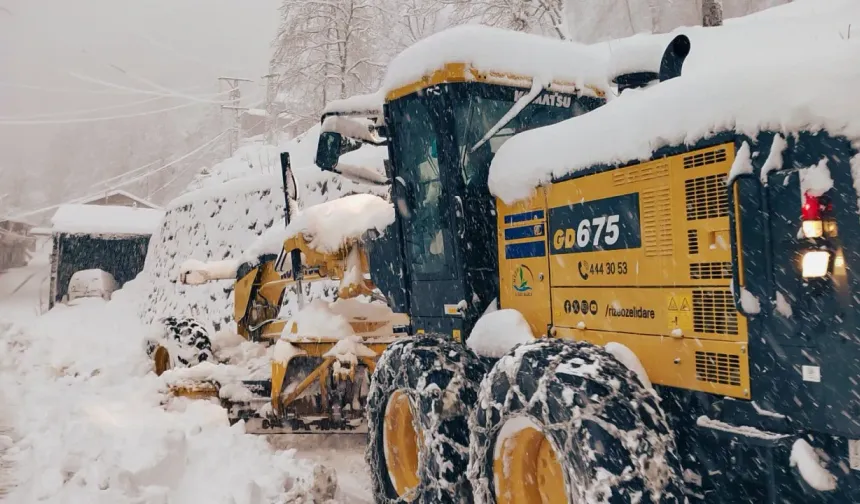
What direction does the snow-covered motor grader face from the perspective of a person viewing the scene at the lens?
facing away from the viewer and to the left of the viewer

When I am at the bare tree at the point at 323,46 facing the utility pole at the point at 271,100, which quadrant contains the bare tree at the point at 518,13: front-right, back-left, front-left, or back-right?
back-right

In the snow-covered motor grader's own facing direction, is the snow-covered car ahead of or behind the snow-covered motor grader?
ahead

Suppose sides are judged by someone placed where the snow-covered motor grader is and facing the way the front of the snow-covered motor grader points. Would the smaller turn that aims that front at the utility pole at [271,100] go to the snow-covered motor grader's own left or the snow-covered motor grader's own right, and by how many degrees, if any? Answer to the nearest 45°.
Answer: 0° — it already faces it

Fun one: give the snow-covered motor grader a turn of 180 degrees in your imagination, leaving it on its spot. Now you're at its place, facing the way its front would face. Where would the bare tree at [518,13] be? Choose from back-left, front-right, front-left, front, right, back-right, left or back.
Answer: back-left
